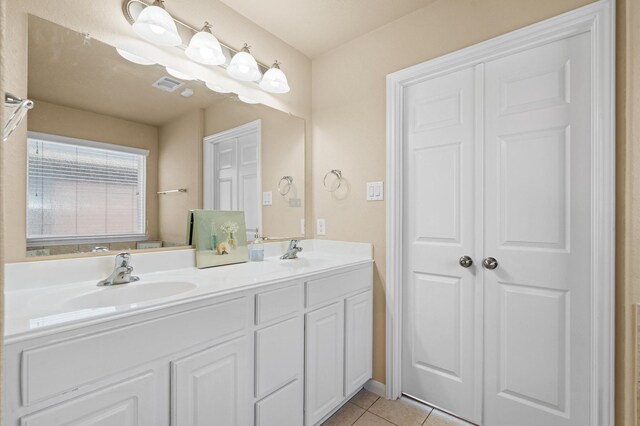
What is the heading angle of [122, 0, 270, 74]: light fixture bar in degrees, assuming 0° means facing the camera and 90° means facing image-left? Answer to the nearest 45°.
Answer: approximately 315°

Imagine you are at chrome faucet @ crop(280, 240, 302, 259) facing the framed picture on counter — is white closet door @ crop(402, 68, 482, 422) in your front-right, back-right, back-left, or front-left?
back-left

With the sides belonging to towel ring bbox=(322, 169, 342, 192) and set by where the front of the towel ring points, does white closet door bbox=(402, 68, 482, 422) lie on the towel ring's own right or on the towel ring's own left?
on the towel ring's own left

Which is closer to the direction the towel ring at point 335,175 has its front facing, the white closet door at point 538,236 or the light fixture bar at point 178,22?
the light fixture bar

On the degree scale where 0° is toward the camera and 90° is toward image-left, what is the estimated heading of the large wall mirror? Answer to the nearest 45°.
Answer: approximately 315°

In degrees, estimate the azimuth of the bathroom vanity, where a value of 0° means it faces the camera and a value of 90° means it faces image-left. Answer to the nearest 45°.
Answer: approximately 315°

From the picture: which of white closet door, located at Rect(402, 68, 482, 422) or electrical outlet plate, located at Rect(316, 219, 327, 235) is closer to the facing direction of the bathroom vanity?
the white closet door
